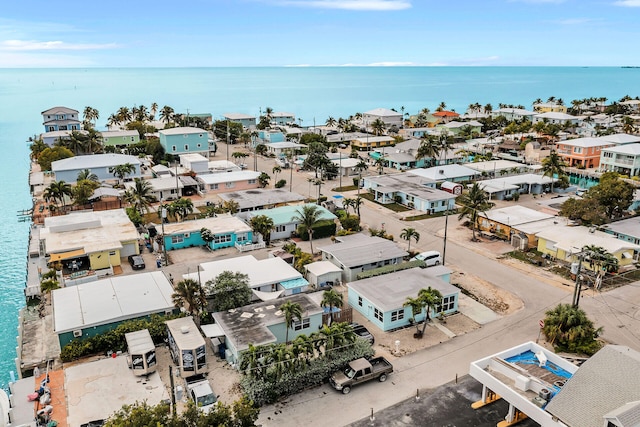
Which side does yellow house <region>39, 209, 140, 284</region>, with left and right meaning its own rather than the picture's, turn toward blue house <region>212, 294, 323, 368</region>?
front

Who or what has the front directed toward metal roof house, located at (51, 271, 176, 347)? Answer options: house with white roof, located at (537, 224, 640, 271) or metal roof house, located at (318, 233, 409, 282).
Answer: the house with white roof

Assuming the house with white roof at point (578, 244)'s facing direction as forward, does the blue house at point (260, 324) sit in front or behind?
in front

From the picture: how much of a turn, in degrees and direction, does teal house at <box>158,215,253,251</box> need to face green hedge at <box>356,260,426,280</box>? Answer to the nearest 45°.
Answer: approximately 45° to its left

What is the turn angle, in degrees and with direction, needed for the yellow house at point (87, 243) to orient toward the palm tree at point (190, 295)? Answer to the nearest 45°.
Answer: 0° — it already faces it

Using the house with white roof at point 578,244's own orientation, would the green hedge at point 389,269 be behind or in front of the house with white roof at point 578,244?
in front

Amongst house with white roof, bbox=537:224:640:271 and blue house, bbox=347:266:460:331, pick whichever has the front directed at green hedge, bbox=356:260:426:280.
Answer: the house with white roof

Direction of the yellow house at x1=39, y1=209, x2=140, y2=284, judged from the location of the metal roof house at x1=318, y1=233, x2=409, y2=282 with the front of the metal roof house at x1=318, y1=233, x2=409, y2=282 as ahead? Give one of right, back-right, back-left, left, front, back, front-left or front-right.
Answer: back-right

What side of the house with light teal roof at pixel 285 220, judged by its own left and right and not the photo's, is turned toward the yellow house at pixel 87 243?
right

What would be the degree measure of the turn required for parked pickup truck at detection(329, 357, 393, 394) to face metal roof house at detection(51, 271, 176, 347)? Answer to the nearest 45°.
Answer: approximately 45° to its right

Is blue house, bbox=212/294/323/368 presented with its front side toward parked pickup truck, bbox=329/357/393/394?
yes

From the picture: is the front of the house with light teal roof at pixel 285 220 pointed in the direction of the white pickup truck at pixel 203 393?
yes
